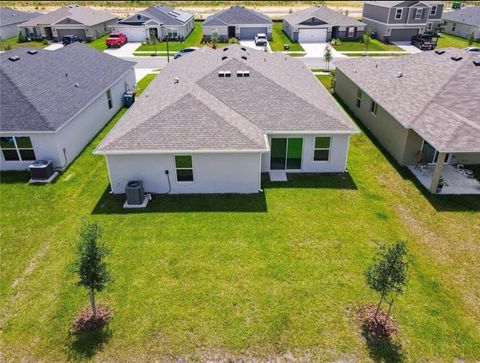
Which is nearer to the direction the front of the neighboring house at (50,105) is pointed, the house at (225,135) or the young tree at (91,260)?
the house

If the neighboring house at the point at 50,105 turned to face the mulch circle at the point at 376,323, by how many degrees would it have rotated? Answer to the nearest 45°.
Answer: approximately 90° to its right

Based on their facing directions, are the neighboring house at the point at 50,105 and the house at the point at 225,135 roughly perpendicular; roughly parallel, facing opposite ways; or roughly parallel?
roughly parallel

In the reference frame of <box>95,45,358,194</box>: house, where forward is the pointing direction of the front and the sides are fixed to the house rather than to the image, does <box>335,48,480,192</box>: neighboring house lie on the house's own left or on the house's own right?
on the house's own right

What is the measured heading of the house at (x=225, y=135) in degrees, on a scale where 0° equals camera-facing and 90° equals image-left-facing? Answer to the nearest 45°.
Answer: approximately 180°

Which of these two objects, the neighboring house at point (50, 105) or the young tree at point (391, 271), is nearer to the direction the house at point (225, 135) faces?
the neighboring house

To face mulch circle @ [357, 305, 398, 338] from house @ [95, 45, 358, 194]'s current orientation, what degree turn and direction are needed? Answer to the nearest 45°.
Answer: approximately 135° to its right

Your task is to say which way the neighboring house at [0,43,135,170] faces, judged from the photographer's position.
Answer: facing away from the viewer and to the right of the viewer

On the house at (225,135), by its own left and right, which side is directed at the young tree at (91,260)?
back

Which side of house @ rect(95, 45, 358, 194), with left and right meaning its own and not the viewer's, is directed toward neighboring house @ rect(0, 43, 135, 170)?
left

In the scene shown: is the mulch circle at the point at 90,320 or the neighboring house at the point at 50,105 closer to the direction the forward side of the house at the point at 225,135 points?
the neighboring house

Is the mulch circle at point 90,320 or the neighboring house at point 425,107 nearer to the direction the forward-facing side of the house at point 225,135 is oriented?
the neighboring house

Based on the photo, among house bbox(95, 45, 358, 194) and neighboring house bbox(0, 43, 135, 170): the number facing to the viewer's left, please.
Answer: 0

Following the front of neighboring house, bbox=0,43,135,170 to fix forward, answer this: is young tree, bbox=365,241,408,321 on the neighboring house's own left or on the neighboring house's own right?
on the neighboring house's own right
